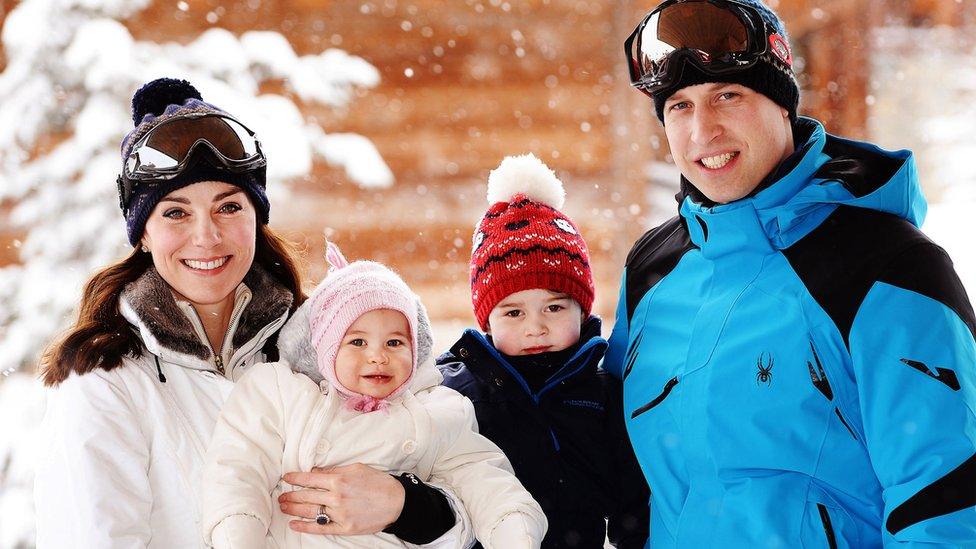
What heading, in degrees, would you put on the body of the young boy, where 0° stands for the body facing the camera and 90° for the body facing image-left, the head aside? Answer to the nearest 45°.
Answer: approximately 0°

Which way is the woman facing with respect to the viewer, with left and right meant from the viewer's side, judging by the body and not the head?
facing the viewer and to the right of the viewer

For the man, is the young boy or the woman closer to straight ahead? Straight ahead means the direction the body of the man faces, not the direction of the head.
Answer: the woman

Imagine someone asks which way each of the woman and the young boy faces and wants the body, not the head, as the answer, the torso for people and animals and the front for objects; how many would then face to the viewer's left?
0

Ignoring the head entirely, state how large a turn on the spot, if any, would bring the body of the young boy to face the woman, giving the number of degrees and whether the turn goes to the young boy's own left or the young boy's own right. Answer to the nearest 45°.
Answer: approximately 45° to the young boy's own right

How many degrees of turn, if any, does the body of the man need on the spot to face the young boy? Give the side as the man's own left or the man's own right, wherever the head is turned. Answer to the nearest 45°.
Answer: approximately 90° to the man's own right

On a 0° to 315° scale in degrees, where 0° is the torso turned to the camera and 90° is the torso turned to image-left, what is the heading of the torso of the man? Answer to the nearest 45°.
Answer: approximately 45°
